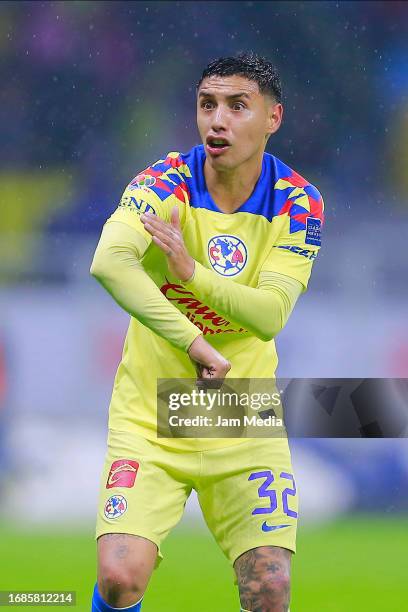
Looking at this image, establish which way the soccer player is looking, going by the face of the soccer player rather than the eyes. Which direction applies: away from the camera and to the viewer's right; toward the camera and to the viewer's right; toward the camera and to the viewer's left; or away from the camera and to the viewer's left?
toward the camera and to the viewer's left

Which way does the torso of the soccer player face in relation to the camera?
toward the camera
